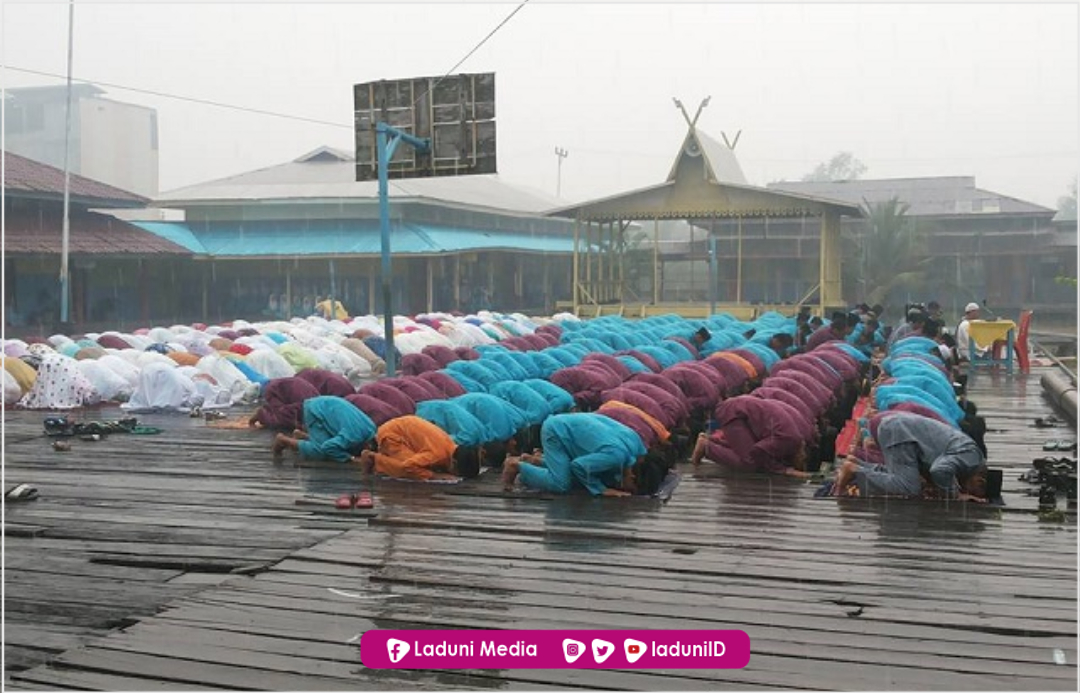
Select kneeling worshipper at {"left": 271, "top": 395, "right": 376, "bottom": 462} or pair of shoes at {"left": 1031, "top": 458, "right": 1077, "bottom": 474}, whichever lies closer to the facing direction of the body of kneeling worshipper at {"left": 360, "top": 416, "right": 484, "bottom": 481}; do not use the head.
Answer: the pair of shoes

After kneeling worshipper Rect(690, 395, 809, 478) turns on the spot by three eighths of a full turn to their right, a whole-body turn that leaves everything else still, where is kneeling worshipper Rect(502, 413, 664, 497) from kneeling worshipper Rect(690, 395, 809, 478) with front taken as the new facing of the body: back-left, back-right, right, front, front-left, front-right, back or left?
front

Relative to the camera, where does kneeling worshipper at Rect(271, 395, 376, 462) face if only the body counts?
to the viewer's right

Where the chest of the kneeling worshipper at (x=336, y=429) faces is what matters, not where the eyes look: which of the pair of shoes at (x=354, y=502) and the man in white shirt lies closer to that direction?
the man in white shirt

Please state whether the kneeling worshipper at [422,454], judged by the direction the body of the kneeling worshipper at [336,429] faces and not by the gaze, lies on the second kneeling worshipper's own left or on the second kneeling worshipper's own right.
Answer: on the second kneeling worshipper's own right

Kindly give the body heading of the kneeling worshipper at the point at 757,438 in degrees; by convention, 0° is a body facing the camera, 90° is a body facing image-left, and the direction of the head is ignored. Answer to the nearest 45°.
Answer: approximately 270°

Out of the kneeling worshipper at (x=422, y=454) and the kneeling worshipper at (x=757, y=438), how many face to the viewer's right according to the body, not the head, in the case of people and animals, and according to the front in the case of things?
2

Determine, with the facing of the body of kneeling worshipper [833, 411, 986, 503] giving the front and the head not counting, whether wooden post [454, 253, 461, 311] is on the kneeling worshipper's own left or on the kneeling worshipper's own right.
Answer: on the kneeling worshipper's own left

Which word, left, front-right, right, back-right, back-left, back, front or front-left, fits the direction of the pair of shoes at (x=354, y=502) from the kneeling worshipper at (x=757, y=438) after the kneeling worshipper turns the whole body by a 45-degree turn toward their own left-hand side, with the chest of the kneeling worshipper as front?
back

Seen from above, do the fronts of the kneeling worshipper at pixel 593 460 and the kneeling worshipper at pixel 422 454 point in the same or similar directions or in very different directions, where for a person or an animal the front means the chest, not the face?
same or similar directions

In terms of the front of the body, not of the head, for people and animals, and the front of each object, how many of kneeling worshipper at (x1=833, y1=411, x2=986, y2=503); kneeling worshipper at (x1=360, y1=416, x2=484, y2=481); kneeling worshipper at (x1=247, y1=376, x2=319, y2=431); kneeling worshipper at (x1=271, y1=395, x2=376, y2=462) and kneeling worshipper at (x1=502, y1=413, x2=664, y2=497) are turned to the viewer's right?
5

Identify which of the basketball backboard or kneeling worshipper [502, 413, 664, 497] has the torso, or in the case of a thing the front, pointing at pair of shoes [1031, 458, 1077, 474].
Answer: the kneeling worshipper

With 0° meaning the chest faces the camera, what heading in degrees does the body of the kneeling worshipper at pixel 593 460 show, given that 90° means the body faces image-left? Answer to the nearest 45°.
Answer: approximately 270°

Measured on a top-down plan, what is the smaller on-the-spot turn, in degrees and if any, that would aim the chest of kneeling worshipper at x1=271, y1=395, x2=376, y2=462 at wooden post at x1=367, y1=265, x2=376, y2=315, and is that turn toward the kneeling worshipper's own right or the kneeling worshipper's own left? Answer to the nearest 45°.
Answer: approximately 90° to the kneeling worshipper's own left

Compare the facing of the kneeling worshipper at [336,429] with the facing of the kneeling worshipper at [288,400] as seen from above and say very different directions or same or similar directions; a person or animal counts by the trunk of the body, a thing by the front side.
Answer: same or similar directions
